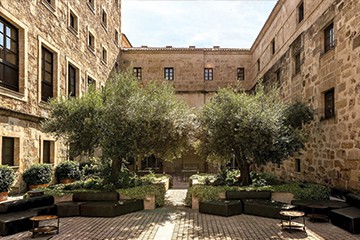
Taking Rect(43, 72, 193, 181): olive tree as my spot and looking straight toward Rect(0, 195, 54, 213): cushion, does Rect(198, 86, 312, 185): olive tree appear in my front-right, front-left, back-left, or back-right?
back-left

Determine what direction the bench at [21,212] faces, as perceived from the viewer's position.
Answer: facing the viewer and to the right of the viewer

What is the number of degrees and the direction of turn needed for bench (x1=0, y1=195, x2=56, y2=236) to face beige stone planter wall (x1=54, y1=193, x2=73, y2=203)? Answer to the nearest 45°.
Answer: approximately 90° to its left

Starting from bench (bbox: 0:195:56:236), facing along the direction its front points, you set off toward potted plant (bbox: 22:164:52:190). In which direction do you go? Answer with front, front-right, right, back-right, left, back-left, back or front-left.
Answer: back-left

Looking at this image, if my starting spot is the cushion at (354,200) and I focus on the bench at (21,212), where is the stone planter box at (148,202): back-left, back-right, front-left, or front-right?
front-right

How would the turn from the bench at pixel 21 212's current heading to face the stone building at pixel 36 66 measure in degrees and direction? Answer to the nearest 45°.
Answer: approximately 135° to its left

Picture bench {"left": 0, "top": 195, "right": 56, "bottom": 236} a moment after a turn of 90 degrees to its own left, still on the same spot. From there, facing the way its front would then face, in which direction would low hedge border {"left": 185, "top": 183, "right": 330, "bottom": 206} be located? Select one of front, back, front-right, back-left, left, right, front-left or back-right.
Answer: front-right

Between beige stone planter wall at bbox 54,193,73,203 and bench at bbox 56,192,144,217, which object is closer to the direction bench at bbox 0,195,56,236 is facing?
the bench
